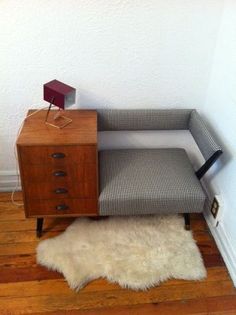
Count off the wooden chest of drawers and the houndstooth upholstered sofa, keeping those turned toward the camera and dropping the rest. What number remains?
2

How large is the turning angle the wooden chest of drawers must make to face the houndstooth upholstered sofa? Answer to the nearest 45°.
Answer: approximately 90° to its left

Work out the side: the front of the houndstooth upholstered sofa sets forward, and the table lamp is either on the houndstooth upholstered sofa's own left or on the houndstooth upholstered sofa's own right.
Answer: on the houndstooth upholstered sofa's own right

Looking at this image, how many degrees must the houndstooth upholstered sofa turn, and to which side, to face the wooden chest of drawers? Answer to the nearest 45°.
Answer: approximately 45° to its right
